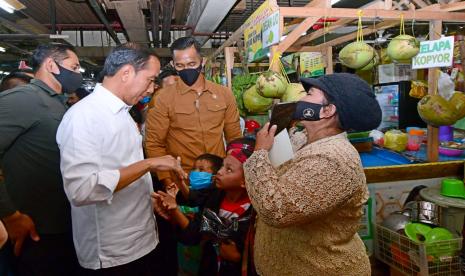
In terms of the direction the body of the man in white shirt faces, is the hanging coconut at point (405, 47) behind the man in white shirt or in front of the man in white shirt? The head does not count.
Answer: in front

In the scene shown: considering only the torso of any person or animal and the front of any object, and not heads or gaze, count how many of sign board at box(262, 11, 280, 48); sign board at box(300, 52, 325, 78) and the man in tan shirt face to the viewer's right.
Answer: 0

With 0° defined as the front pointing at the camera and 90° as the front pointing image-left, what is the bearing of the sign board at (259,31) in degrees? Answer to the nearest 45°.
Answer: approximately 45°

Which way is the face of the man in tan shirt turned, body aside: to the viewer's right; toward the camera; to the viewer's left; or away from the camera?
toward the camera

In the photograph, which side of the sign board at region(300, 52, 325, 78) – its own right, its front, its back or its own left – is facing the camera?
front

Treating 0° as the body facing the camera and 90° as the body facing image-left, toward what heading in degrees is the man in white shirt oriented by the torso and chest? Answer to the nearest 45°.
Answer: approximately 270°

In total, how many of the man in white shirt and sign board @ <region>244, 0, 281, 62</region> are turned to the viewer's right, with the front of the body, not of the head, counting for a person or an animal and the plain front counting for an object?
1

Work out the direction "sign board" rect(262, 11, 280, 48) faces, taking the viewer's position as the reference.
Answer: facing the viewer and to the left of the viewer

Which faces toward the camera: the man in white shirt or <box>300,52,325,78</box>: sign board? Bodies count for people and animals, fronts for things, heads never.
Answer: the sign board

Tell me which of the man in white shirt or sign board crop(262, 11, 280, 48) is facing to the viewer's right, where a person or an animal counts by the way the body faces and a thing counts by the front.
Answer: the man in white shirt

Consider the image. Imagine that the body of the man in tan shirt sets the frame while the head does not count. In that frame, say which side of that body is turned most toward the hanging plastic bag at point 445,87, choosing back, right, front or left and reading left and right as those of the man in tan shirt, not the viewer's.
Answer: left

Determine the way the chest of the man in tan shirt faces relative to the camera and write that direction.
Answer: toward the camera

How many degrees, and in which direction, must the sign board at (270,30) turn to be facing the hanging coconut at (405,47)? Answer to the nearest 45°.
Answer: approximately 135° to its left

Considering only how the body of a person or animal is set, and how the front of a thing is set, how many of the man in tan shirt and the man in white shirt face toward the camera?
1
